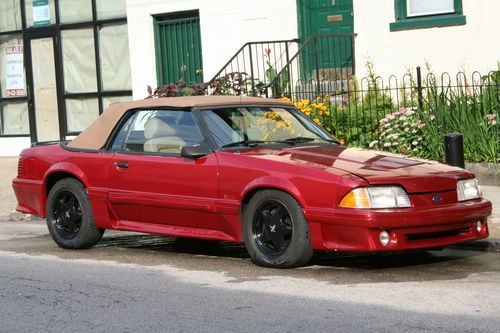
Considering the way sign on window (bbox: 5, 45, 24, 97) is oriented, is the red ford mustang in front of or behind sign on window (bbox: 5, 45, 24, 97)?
in front

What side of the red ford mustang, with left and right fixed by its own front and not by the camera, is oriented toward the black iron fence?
left

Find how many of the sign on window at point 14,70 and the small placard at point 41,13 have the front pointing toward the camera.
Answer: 2

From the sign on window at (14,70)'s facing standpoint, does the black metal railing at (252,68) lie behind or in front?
in front

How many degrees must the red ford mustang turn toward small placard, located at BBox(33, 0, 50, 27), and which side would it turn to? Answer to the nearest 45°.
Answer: approximately 135° to its left

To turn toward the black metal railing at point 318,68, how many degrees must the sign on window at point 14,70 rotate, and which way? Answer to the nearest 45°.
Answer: approximately 45° to its left

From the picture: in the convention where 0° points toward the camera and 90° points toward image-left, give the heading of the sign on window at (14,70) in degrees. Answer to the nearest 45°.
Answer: approximately 0°

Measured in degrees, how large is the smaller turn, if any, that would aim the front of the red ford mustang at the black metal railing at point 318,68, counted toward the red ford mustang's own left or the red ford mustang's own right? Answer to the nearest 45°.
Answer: approximately 135° to the red ford mustang's own left

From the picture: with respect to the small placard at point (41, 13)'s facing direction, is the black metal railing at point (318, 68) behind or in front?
in front

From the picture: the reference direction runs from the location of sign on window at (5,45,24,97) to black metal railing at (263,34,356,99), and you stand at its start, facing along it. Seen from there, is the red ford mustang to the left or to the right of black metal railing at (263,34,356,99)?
right
